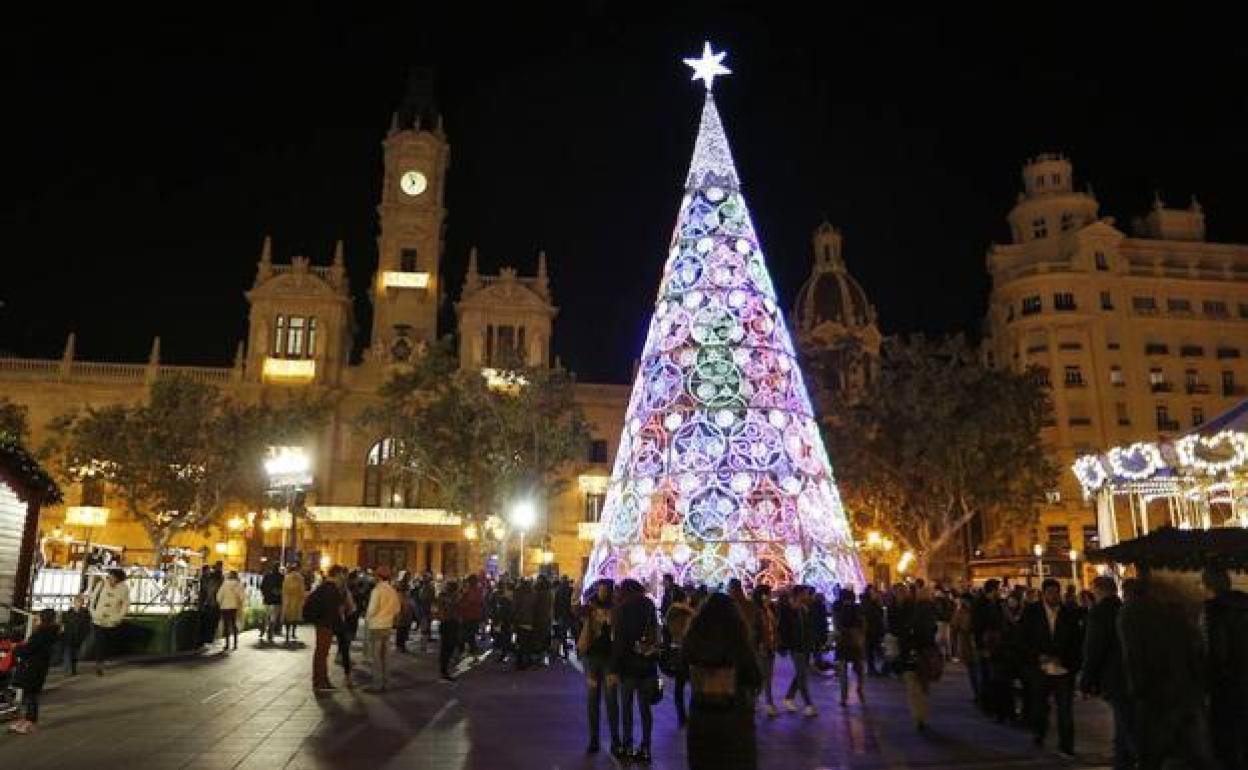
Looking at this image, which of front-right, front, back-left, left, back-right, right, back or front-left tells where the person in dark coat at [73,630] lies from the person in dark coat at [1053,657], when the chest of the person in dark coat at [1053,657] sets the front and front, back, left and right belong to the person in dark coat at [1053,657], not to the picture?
right

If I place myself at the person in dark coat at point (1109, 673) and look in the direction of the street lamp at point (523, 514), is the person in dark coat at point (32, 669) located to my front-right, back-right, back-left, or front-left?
front-left

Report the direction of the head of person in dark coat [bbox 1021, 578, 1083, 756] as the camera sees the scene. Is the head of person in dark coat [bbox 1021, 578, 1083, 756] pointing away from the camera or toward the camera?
toward the camera

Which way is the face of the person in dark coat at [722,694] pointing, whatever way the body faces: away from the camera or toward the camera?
away from the camera

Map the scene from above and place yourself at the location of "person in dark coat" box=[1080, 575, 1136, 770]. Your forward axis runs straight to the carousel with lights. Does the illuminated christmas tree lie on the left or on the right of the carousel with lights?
left

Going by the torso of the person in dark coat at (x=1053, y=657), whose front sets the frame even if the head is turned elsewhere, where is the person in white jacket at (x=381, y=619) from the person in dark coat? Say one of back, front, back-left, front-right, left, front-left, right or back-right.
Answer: right

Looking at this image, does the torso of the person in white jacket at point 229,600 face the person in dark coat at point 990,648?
no

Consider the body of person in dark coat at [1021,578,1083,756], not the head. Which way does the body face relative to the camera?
toward the camera

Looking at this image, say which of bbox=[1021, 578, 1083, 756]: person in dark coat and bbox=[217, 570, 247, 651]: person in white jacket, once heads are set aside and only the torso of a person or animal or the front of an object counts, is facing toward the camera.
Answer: the person in dark coat

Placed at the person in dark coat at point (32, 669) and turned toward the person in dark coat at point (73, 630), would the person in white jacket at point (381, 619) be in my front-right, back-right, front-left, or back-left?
front-right
